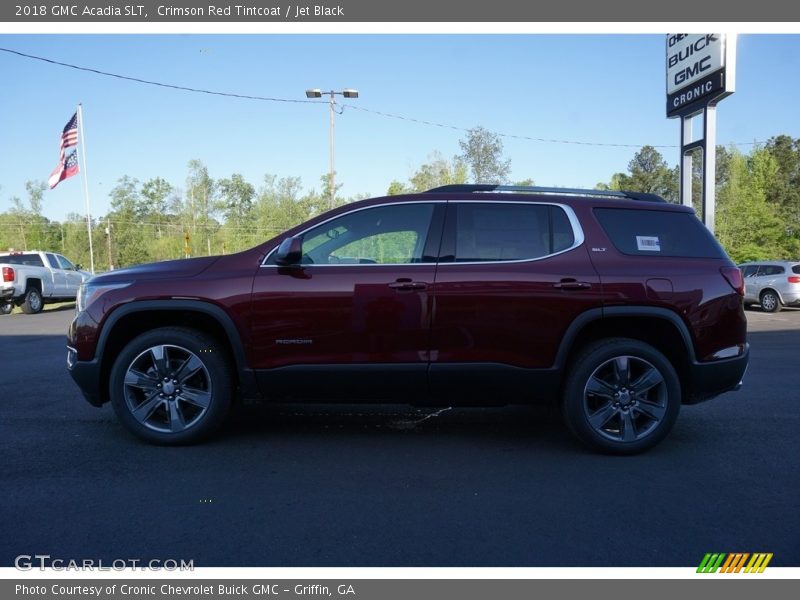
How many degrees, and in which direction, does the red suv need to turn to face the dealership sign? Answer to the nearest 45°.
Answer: approximately 135° to its right

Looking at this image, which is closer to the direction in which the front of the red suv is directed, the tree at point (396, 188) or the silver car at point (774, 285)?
the tree

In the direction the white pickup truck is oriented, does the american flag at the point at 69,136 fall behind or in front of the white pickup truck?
in front

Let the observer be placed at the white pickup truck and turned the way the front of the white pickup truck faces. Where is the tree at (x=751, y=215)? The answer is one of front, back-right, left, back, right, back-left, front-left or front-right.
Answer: front-right

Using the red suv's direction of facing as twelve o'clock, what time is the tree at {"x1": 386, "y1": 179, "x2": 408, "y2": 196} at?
The tree is roughly at 3 o'clock from the red suv.

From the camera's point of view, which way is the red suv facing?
to the viewer's left

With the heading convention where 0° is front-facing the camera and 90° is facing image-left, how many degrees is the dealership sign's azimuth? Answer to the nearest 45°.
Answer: approximately 45°

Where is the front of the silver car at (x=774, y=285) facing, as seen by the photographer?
facing away from the viewer and to the left of the viewer

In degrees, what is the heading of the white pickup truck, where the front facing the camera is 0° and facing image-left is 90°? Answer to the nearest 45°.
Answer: approximately 225°

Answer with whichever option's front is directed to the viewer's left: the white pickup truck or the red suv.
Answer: the red suv

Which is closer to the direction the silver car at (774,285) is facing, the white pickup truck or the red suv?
the white pickup truck

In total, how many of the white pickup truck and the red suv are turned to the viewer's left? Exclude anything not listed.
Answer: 1
